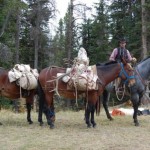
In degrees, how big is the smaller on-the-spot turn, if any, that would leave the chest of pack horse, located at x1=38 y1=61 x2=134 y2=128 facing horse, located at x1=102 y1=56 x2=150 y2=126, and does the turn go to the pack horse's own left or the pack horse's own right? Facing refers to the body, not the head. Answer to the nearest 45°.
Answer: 0° — it already faces it

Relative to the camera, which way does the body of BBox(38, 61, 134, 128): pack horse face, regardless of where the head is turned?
to the viewer's right
